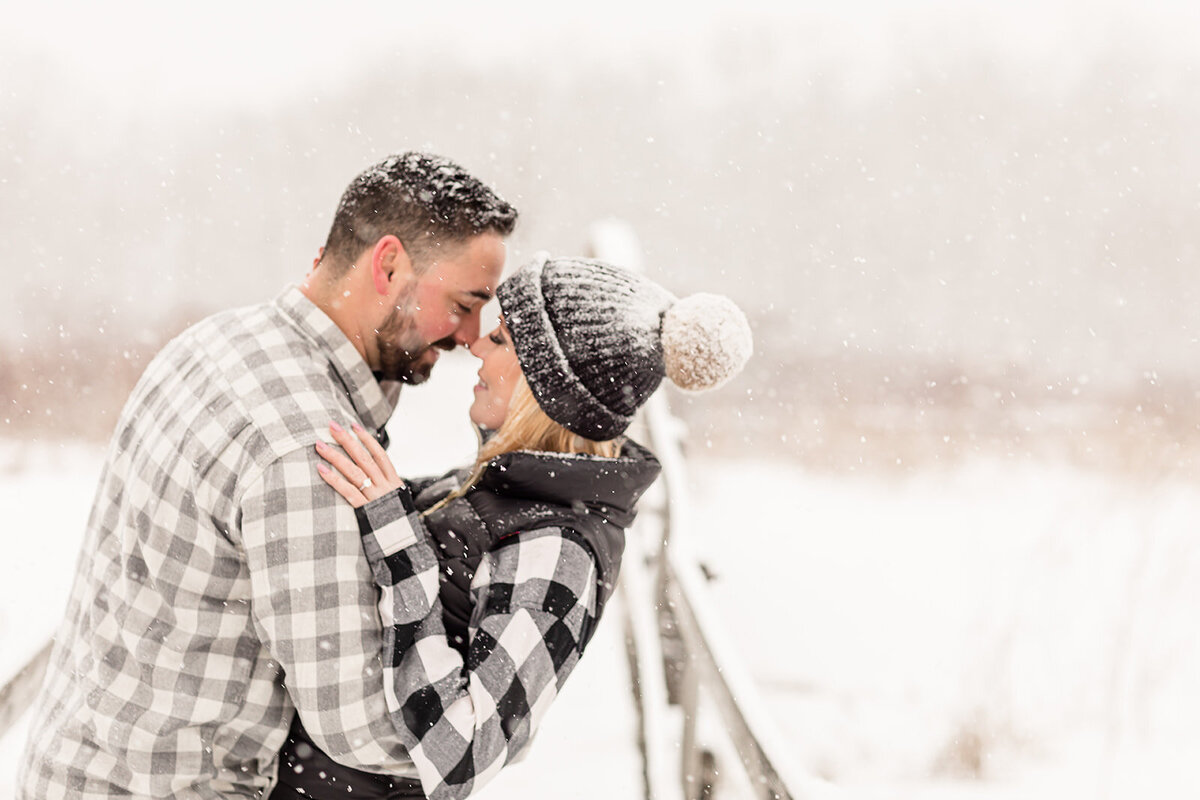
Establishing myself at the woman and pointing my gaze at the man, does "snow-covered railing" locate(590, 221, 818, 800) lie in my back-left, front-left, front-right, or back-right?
back-right

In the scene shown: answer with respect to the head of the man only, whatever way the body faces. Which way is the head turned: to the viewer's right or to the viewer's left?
to the viewer's right

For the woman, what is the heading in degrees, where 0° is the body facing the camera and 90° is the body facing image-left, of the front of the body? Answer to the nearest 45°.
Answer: approximately 90°
